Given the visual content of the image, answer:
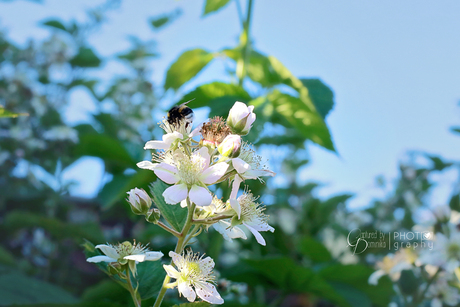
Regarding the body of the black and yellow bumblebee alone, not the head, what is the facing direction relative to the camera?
to the viewer's left

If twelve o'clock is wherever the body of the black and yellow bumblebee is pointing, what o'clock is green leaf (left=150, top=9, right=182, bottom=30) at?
The green leaf is roughly at 3 o'clock from the black and yellow bumblebee.
